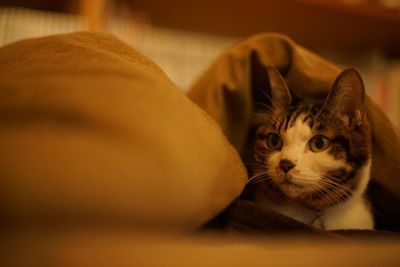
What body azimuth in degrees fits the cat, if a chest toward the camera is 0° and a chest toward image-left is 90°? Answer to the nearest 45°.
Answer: approximately 45°
